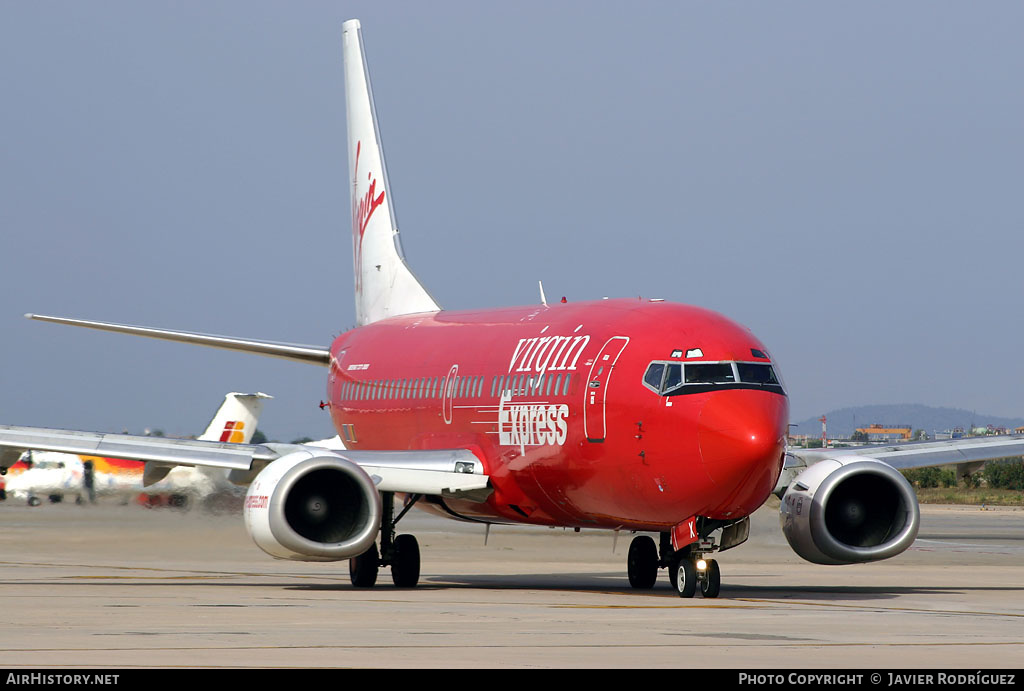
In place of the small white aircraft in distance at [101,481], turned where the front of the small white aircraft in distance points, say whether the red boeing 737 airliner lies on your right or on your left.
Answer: on your left

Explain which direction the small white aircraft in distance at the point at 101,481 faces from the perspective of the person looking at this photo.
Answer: facing to the left of the viewer
